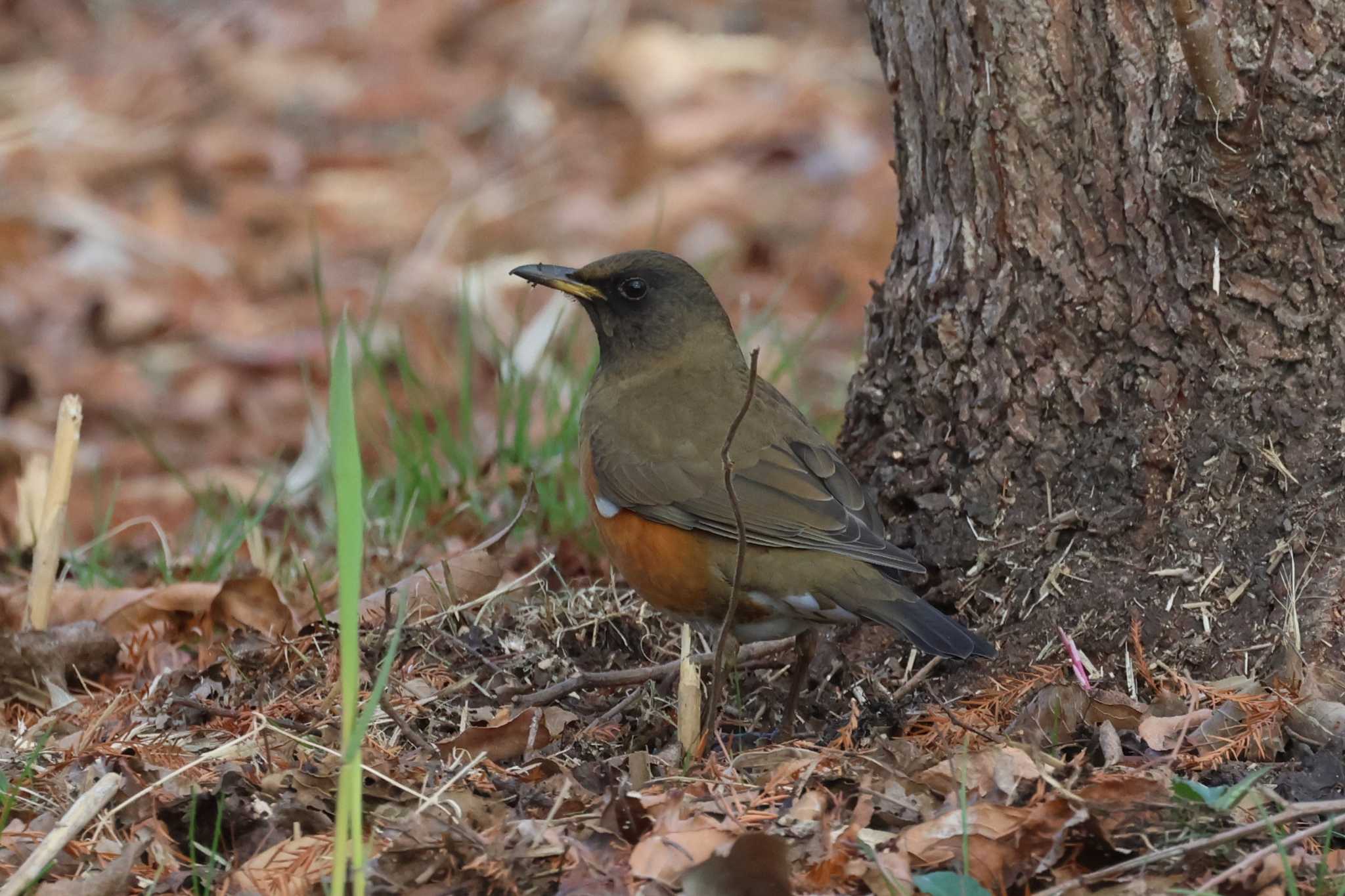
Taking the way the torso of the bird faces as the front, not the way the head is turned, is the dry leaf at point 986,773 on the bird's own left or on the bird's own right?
on the bird's own left

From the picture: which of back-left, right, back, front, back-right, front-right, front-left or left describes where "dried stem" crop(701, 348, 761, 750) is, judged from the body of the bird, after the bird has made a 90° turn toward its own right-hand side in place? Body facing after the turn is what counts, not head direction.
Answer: back

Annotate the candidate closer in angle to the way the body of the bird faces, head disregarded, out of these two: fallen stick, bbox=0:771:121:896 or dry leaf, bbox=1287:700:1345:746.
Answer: the fallen stick

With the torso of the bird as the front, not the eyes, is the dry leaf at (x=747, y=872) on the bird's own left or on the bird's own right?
on the bird's own left

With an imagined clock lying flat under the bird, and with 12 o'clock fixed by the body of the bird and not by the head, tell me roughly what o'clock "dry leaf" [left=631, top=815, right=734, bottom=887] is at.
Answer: The dry leaf is roughly at 9 o'clock from the bird.

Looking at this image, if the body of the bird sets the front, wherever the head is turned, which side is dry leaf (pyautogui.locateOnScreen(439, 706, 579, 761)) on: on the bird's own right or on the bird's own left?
on the bird's own left

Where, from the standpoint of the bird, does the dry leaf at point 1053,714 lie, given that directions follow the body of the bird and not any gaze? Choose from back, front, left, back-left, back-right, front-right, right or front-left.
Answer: back-left

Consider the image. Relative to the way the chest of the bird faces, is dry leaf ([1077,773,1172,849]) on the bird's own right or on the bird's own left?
on the bird's own left

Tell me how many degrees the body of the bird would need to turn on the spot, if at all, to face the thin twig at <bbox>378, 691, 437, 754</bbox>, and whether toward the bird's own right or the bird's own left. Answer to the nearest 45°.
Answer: approximately 45° to the bird's own left

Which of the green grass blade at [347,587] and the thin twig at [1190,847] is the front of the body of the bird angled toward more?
the green grass blade

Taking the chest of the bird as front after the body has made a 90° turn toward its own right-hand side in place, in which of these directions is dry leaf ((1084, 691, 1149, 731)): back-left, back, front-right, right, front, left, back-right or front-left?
back-right

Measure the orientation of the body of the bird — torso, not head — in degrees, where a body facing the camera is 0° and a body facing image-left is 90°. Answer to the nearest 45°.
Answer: approximately 90°

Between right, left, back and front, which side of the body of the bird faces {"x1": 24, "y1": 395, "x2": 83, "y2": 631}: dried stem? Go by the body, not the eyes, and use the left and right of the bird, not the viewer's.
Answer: front

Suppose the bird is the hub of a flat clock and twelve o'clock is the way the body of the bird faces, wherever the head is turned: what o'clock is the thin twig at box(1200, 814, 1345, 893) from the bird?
The thin twig is roughly at 8 o'clock from the bird.
